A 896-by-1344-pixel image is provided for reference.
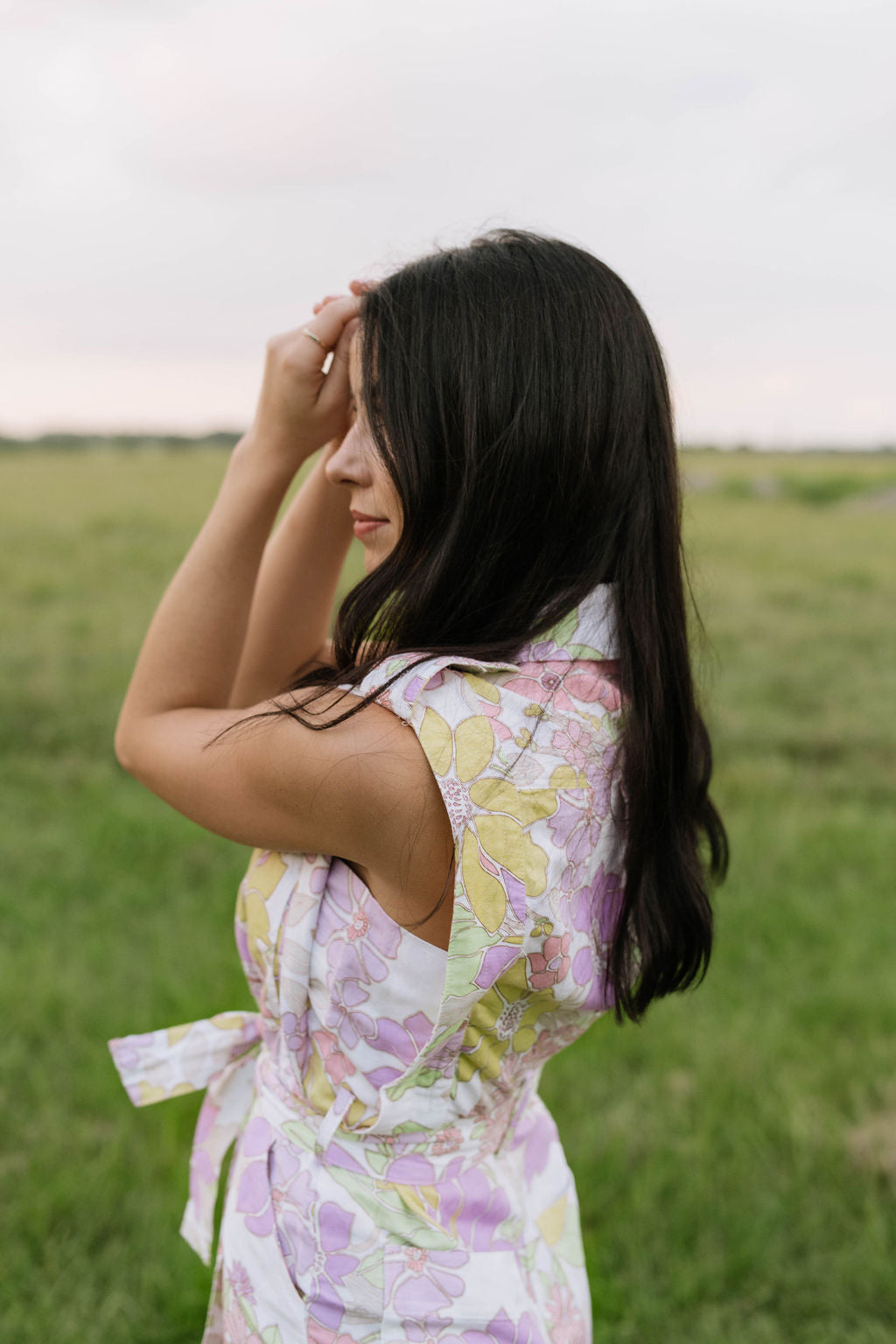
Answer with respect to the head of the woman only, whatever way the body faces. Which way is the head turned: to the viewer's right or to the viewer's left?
to the viewer's left

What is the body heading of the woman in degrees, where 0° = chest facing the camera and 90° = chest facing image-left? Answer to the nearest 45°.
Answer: approximately 90°
